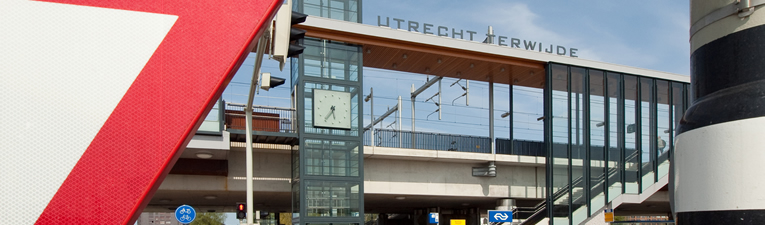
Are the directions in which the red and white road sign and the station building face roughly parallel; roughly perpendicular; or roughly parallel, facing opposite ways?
roughly parallel

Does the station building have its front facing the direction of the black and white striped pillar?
yes

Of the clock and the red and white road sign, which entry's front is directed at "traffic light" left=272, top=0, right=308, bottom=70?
the clock

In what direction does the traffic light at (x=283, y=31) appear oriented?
to the viewer's right

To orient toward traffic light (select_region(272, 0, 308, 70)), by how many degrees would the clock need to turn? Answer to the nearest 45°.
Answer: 0° — it already faces it

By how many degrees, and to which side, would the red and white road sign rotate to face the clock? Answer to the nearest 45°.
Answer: approximately 180°

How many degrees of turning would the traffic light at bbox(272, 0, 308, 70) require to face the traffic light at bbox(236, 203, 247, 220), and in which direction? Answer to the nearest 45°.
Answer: approximately 90° to its left

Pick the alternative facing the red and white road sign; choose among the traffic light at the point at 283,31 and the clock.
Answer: the clock

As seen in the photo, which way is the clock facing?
toward the camera

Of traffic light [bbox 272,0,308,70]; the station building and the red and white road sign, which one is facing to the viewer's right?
the traffic light

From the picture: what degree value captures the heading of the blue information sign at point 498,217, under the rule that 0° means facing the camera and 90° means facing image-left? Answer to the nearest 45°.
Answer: approximately 0°

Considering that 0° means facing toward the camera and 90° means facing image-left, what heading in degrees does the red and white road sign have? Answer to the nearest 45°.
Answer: approximately 0°

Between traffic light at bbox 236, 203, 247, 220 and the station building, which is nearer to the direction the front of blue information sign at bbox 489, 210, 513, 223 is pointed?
the traffic light
